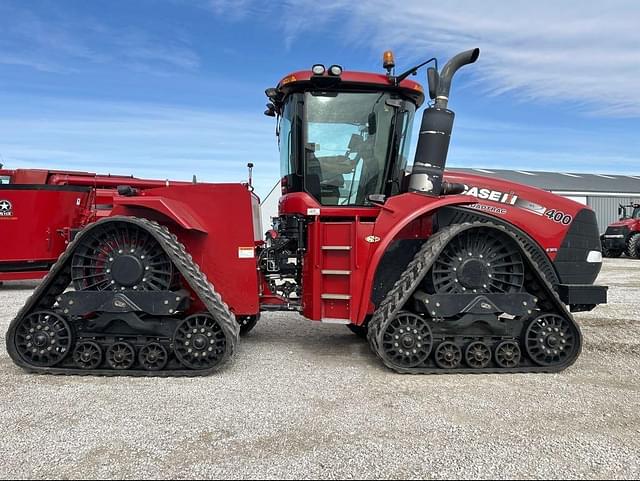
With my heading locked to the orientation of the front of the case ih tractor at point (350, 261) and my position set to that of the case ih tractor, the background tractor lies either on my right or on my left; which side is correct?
on my left

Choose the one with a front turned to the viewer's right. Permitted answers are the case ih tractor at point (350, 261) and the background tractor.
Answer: the case ih tractor

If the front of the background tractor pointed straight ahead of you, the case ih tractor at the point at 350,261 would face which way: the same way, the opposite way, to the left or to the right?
the opposite way

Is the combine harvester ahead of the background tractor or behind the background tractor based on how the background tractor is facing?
ahead

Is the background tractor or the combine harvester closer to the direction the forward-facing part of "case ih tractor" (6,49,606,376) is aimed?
the background tractor

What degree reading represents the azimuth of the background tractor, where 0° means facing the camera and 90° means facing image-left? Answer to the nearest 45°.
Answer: approximately 45°

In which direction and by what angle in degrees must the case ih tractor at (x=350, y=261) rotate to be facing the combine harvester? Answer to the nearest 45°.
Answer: approximately 135° to its left

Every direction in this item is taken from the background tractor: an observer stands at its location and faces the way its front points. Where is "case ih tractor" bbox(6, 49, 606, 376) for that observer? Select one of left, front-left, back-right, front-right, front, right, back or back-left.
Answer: front-left

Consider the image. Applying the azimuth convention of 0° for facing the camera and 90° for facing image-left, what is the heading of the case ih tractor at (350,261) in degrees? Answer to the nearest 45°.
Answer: approximately 270°

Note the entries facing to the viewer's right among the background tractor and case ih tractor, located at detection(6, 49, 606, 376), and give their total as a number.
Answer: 1
